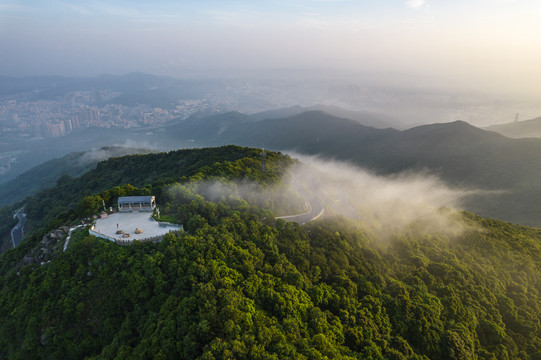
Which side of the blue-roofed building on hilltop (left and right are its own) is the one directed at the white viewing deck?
front

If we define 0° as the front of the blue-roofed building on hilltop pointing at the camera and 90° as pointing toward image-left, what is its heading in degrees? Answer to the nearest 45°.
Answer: approximately 0°
